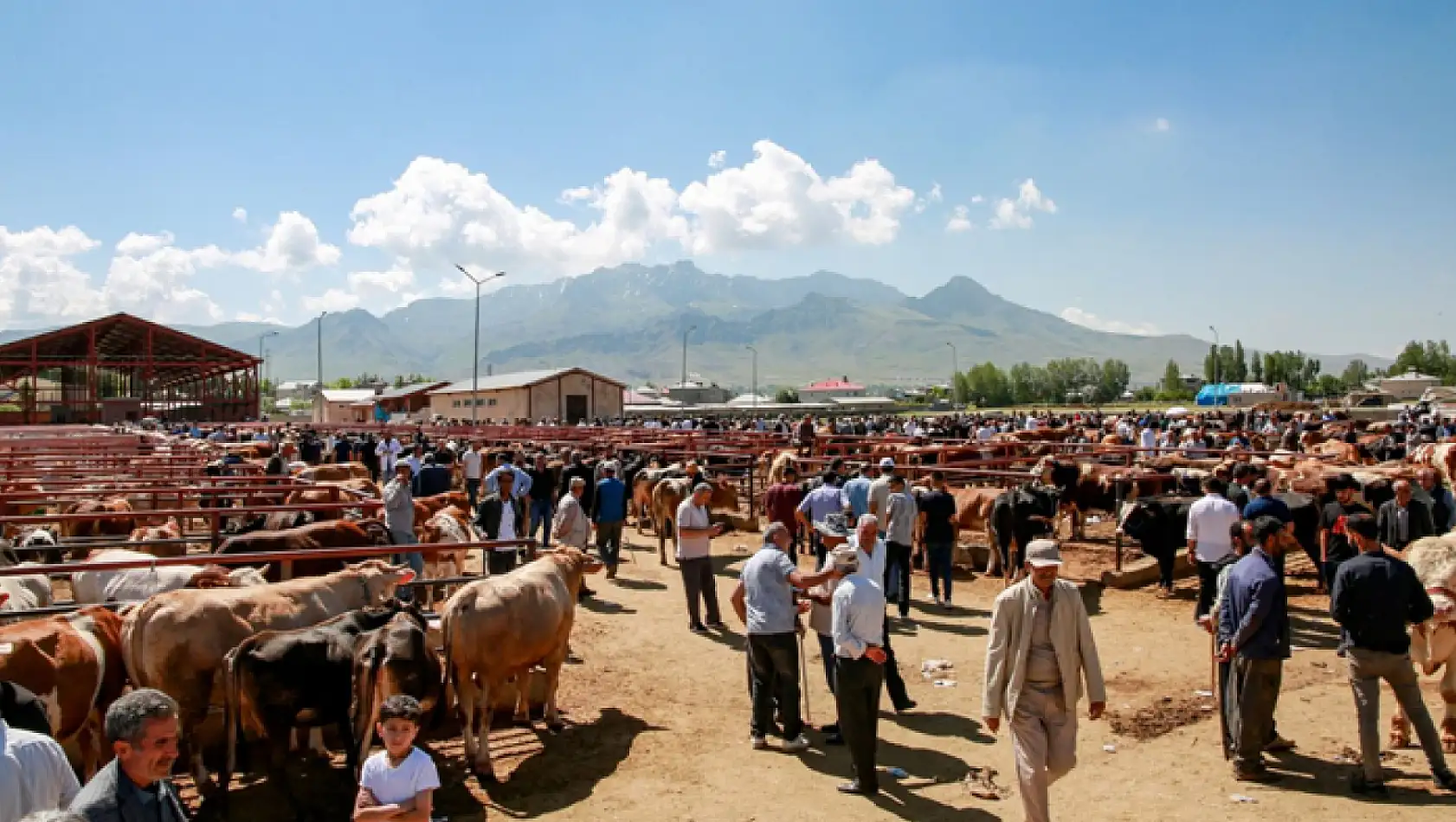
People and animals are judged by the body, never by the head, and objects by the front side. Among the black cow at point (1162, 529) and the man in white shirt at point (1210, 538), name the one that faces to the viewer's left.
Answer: the black cow

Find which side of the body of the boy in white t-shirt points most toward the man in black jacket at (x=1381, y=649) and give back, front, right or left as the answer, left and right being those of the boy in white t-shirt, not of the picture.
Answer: left

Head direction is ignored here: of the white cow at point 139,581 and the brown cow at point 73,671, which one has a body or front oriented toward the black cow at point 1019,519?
the white cow

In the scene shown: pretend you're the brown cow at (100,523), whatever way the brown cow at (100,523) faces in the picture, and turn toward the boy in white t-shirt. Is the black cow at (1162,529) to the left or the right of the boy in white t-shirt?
left

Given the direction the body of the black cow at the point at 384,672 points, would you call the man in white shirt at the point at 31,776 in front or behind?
behind

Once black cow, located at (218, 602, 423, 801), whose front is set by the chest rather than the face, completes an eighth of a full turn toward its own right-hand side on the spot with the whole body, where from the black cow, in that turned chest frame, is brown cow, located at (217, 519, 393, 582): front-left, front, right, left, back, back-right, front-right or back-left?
left

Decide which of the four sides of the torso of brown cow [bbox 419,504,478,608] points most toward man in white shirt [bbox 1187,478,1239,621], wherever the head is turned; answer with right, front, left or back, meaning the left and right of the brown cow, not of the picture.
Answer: left

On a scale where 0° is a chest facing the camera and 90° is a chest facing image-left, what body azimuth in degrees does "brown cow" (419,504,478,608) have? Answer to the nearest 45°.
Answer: approximately 0°
